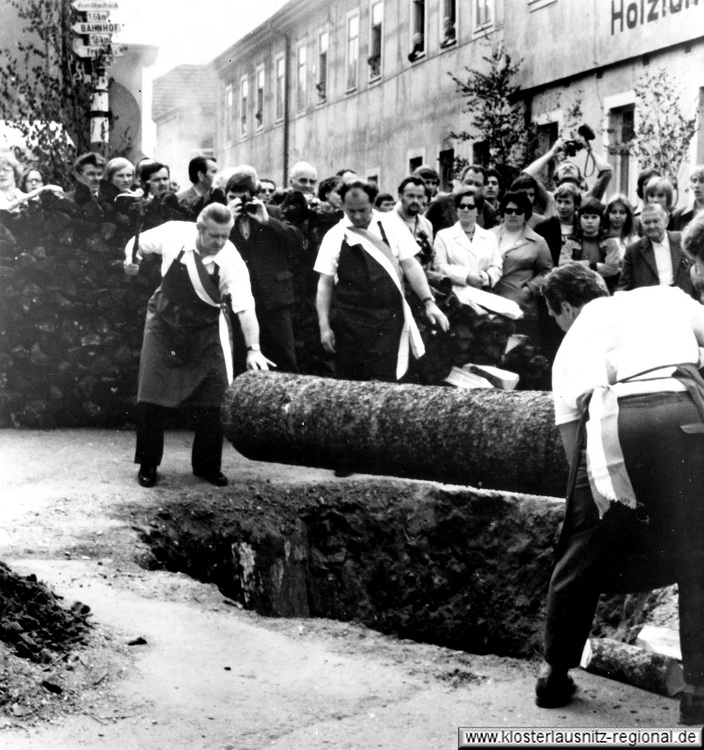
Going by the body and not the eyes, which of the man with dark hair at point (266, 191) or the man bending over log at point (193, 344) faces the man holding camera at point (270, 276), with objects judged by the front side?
the man with dark hair

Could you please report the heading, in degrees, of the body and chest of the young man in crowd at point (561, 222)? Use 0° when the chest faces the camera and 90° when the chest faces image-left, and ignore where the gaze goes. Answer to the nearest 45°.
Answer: approximately 0°

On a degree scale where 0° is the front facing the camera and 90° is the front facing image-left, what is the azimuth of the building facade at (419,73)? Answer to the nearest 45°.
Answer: approximately 45°

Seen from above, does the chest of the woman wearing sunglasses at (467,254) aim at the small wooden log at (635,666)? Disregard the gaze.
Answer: yes

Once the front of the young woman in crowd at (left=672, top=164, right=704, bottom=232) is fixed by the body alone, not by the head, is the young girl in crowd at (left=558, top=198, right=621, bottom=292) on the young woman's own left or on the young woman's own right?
on the young woman's own right

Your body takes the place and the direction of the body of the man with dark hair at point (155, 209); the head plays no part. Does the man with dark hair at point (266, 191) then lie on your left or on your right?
on your left

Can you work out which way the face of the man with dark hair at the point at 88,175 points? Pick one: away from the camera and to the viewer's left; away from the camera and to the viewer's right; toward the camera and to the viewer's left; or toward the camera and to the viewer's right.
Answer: toward the camera and to the viewer's right

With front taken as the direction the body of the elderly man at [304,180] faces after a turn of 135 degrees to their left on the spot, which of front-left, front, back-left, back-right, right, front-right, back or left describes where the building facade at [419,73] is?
front

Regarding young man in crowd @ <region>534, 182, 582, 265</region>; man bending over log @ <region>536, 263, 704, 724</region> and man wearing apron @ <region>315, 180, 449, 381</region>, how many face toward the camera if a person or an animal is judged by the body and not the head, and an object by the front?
2

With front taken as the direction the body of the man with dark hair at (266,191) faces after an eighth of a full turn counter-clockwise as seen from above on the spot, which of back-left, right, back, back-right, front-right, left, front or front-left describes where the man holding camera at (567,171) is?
front-left

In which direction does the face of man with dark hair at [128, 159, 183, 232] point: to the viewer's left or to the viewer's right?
to the viewer's right

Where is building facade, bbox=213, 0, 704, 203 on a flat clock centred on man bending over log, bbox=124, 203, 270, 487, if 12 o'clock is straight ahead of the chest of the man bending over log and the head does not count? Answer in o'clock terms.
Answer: The building facade is roughly at 8 o'clock from the man bending over log.

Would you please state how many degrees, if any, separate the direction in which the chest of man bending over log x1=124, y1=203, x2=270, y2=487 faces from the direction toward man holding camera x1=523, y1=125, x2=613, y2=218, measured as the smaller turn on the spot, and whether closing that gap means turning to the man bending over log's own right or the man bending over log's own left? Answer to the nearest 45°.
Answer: approximately 90° to the man bending over log's own left
